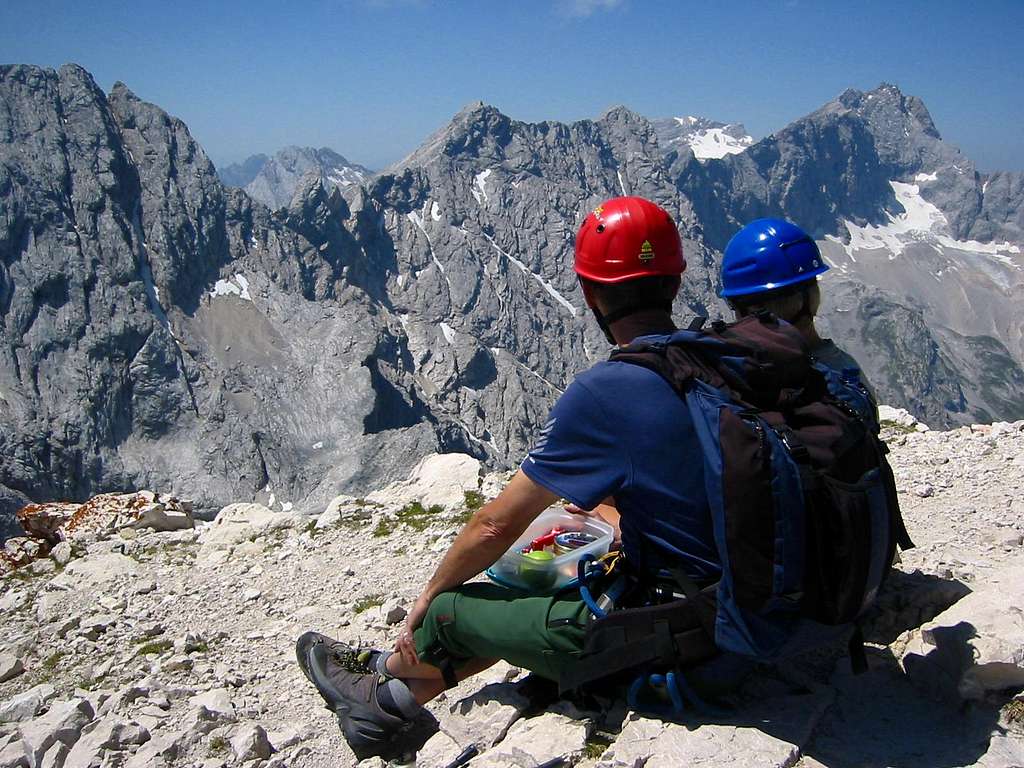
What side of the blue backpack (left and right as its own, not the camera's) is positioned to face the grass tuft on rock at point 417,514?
back

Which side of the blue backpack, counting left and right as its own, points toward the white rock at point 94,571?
back

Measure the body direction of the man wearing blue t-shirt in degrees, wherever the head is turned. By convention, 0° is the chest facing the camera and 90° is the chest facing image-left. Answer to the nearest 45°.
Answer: approximately 135°

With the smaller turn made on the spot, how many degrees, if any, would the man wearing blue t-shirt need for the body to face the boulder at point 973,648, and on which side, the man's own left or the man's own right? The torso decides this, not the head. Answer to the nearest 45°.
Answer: approximately 135° to the man's own right

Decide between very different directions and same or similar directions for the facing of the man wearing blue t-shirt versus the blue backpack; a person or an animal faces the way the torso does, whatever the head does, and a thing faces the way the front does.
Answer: very different directions

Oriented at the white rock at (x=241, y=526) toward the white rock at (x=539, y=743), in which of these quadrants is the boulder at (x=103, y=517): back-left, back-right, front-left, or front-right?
back-right

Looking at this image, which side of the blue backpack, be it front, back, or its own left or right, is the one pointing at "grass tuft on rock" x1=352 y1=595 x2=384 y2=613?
back

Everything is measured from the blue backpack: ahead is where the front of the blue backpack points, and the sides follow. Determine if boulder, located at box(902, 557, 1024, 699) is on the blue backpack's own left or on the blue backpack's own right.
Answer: on the blue backpack's own left
